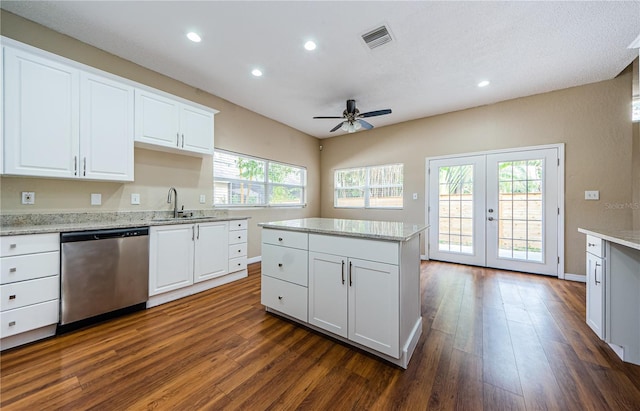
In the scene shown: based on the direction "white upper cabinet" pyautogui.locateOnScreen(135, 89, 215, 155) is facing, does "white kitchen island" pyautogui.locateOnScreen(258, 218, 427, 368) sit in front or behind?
in front

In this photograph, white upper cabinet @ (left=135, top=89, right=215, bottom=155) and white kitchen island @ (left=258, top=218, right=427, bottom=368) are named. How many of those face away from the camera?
0

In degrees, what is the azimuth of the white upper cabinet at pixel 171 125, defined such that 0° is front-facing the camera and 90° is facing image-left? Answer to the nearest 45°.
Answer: approximately 315°

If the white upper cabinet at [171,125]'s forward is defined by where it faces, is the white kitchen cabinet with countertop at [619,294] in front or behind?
in front

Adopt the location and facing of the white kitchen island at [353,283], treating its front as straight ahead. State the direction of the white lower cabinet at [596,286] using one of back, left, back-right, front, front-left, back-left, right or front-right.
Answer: back-left

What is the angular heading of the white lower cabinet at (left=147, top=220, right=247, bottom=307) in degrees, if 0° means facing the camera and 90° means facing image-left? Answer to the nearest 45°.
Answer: approximately 315°

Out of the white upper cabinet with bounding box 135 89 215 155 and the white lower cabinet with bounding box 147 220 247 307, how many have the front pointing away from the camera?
0

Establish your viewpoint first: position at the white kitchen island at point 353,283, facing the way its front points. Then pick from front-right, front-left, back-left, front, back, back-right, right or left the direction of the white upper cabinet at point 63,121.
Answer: front-right

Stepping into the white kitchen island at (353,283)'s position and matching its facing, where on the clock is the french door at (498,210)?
The french door is roughly at 6 o'clock from the white kitchen island.

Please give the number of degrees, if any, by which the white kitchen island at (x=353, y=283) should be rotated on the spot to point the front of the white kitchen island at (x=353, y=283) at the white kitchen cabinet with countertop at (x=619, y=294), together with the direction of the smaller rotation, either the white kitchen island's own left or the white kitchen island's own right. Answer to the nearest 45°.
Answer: approximately 135° to the white kitchen island's own left

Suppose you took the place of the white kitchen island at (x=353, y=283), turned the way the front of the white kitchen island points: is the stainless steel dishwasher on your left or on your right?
on your right

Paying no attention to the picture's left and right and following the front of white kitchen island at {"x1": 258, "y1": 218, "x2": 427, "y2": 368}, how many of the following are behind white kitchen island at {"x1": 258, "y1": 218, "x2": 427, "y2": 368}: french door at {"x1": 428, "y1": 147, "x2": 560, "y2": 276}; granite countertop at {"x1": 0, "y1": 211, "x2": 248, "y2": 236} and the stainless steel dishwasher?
1

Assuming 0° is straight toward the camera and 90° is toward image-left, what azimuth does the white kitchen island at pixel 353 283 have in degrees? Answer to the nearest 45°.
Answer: approximately 45°
